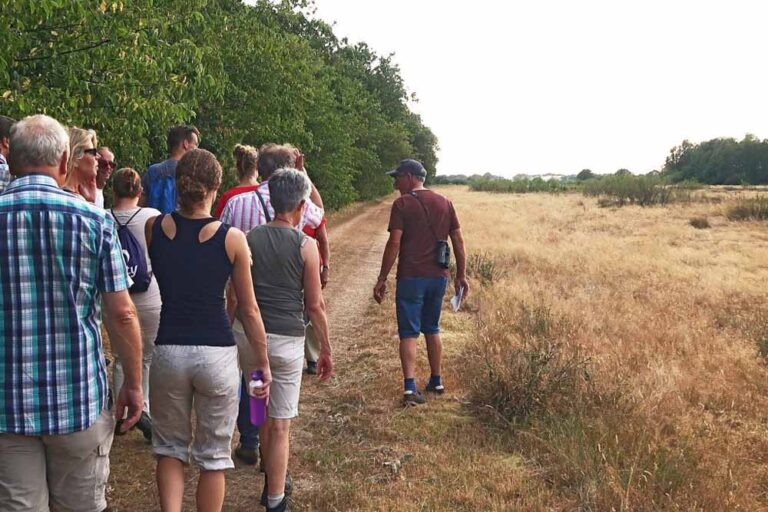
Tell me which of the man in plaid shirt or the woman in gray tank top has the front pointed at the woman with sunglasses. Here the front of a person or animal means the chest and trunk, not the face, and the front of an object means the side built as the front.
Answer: the man in plaid shirt

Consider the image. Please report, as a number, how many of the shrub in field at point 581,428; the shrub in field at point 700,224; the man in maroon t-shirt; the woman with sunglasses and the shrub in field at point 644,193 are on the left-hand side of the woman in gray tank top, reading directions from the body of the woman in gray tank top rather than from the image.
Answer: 1

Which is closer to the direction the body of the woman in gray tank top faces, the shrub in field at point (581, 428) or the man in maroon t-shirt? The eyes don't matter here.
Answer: the man in maroon t-shirt

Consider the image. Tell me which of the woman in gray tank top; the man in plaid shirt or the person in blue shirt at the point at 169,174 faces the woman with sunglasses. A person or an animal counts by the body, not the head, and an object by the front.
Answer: the man in plaid shirt

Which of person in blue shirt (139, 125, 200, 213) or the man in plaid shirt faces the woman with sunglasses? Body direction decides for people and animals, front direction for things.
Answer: the man in plaid shirt

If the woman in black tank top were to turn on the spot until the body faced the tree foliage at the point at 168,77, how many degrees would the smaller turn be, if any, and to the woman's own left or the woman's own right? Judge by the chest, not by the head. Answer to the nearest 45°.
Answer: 0° — they already face it

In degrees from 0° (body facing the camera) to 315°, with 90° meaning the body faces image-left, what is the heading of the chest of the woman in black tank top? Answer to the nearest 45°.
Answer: approximately 180°

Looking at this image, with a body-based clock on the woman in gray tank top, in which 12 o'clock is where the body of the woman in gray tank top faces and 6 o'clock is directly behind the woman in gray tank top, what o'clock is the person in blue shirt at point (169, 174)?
The person in blue shirt is roughly at 11 o'clock from the woman in gray tank top.

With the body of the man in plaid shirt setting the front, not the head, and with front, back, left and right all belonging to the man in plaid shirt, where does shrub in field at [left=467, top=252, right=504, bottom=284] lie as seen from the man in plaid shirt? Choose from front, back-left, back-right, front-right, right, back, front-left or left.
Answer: front-right

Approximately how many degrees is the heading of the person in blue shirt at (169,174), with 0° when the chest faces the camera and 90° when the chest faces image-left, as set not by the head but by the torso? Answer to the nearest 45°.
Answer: approximately 225°

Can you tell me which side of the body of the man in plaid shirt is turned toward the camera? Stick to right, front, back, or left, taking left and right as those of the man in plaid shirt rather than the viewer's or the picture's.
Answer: back

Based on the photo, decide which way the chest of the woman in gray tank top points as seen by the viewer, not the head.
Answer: away from the camera

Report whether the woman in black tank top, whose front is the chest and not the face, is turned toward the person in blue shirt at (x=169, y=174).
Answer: yes

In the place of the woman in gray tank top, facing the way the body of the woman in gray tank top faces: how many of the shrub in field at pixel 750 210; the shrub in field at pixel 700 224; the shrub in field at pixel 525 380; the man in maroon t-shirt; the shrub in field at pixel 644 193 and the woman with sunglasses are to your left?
1

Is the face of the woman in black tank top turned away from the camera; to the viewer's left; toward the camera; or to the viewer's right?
away from the camera
